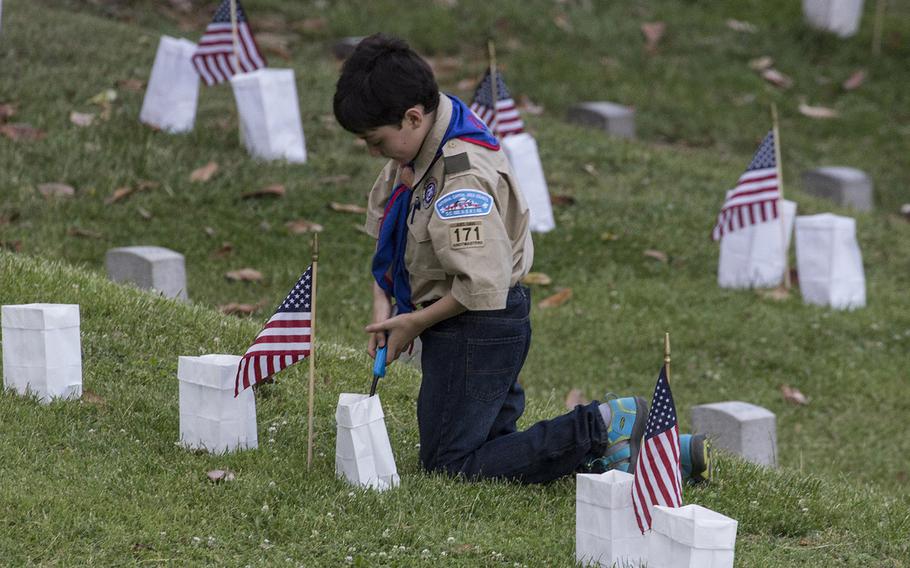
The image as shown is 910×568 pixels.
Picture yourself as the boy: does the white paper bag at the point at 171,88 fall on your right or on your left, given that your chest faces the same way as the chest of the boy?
on your right

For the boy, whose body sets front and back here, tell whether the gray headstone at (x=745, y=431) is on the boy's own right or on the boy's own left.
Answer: on the boy's own right

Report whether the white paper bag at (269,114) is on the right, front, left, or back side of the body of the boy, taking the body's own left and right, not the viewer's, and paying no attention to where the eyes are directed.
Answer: right

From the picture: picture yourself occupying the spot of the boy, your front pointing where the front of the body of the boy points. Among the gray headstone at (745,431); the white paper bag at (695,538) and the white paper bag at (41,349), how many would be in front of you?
1

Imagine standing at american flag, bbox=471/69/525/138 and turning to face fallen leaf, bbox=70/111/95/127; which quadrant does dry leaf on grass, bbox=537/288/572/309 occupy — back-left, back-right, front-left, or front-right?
back-left

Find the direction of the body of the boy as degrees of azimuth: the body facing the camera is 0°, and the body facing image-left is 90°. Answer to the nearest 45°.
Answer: approximately 90°

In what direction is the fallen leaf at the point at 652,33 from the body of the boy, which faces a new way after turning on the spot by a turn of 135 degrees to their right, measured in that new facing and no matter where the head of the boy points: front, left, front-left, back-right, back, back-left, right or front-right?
front-left

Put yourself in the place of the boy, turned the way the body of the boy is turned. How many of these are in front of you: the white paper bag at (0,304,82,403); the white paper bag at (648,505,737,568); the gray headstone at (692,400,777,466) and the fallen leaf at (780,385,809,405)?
1

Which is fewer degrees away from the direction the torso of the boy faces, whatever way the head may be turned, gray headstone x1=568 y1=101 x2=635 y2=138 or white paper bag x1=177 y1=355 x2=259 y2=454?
the white paper bag

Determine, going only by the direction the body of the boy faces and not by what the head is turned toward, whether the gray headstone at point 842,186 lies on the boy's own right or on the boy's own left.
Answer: on the boy's own right

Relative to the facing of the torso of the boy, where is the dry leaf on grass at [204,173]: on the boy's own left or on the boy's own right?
on the boy's own right

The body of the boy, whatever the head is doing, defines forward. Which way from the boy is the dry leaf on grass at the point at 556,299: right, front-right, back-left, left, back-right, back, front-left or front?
right

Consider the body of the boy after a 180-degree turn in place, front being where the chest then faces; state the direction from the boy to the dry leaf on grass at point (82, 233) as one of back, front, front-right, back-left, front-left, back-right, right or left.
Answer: back-left

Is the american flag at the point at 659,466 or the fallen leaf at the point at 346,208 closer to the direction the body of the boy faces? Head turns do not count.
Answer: the fallen leaf

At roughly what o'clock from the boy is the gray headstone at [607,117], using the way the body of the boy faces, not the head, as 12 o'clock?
The gray headstone is roughly at 3 o'clock from the boy.

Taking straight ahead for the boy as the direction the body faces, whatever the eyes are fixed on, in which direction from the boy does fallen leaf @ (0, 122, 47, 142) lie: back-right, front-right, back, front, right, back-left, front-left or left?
front-right

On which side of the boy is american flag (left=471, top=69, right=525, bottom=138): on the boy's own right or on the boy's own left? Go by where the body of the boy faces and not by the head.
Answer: on the boy's own right

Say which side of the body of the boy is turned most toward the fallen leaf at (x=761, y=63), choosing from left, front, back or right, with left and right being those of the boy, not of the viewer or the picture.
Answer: right

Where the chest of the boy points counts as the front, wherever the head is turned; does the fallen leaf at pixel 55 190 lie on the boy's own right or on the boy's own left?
on the boy's own right
